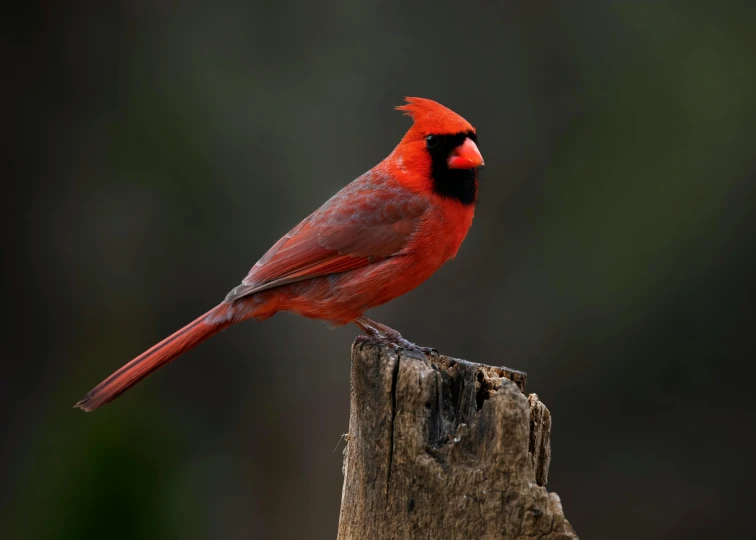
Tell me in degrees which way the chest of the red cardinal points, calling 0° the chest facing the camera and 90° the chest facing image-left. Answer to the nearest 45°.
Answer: approximately 270°
